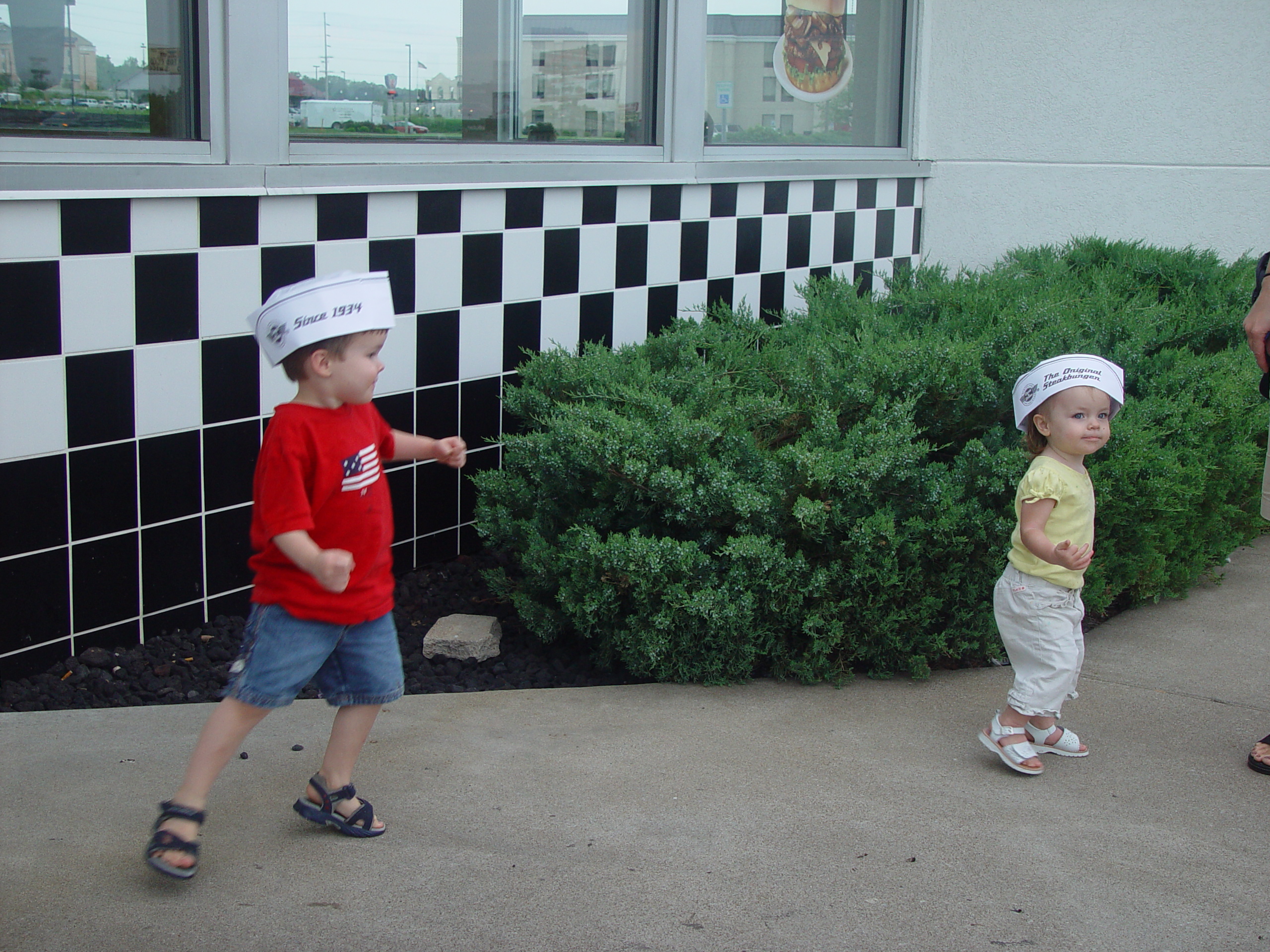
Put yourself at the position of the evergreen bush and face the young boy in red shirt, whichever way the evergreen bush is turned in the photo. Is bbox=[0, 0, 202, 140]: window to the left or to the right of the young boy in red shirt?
right

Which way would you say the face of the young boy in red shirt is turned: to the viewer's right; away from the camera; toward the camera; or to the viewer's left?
to the viewer's right

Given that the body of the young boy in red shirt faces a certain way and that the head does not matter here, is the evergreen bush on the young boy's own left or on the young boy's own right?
on the young boy's own left

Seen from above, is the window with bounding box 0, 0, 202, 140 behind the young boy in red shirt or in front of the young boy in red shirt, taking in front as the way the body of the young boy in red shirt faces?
behind
